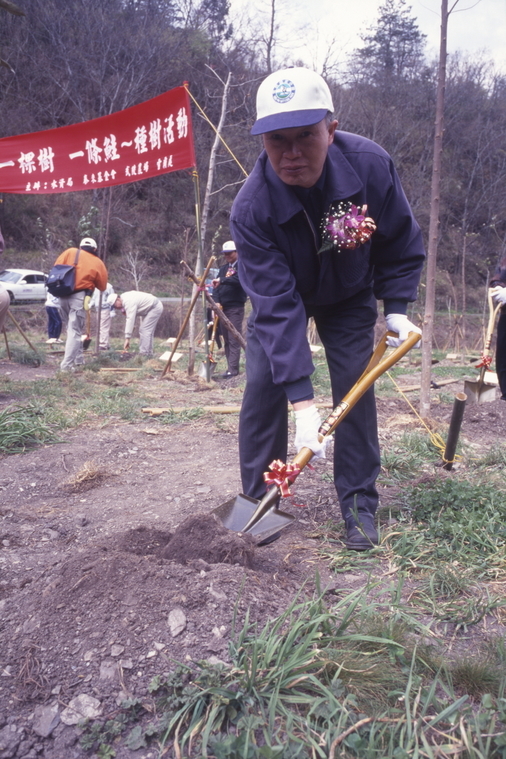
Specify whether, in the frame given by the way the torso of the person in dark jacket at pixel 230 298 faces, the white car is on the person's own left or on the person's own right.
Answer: on the person's own right

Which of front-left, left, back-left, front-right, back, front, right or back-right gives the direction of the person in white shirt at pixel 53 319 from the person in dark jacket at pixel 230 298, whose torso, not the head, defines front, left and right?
right

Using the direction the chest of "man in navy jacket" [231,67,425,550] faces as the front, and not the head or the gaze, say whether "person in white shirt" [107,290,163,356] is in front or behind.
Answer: behind

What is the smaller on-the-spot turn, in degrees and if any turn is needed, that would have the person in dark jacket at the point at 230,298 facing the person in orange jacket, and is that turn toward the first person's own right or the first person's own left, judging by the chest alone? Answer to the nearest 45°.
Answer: approximately 45° to the first person's own right

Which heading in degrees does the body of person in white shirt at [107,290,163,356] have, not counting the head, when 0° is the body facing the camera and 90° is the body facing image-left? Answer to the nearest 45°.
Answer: approximately 90°

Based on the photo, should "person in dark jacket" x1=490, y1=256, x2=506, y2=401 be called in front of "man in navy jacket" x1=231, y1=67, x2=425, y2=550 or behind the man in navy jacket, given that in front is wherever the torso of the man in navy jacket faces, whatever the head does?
behind

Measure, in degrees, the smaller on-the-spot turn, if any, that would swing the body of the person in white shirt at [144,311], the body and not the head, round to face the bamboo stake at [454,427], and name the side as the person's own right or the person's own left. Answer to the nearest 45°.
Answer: approximately 90° to the person's own left

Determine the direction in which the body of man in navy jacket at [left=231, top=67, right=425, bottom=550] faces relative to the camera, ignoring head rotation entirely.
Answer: toward the camera

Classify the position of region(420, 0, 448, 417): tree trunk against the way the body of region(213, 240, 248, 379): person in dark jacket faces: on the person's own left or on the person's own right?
on the person's own left

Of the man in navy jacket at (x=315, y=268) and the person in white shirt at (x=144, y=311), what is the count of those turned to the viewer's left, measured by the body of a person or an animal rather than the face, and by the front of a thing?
1

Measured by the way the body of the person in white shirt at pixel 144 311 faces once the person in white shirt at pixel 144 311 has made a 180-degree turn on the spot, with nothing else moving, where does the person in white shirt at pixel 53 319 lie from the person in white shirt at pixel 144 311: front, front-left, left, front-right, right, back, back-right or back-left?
back-left

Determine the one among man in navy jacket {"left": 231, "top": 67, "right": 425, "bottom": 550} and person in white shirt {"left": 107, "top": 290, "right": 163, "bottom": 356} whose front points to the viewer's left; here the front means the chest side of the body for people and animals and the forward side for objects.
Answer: the person in white shirt

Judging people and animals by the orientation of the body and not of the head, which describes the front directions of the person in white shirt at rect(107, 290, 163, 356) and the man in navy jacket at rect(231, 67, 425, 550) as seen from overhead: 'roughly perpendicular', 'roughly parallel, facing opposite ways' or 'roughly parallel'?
roughly perpendicular
